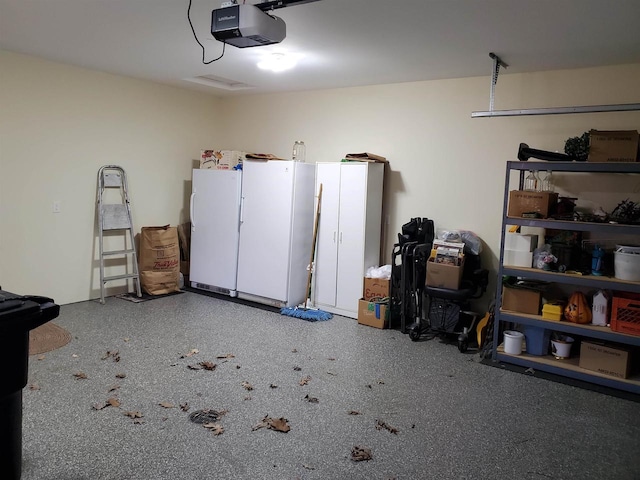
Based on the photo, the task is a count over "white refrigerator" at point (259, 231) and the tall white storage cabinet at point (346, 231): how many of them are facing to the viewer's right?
0

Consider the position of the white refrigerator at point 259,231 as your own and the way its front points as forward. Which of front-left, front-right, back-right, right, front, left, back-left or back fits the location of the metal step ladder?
front-right

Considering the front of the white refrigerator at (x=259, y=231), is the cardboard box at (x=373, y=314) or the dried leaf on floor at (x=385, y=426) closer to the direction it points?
the dried leaf on floor

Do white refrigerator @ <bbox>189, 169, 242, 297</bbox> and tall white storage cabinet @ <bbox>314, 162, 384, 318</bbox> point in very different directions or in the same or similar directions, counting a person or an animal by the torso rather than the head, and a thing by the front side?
same or similar directions

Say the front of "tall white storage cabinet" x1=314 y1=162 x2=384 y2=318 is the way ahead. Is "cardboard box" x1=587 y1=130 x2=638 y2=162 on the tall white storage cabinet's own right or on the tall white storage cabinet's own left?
on the tall white storage cabinet's own left

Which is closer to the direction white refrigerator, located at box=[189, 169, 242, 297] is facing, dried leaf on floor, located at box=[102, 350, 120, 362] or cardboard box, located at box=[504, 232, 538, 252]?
the dried leaf on floor

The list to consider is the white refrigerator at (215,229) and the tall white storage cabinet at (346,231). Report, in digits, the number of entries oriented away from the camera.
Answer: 0

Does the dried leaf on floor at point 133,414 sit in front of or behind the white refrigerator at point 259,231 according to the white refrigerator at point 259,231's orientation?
in front

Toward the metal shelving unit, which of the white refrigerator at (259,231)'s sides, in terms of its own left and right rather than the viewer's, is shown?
left

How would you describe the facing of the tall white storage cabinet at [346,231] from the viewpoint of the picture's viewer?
facing the viewer and to the left of the viewer

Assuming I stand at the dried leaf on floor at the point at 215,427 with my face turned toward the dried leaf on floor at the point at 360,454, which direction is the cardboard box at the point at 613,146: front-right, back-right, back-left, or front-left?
front-left

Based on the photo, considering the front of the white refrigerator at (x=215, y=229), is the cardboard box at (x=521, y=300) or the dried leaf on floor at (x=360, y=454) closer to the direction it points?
the dried leaf on floor

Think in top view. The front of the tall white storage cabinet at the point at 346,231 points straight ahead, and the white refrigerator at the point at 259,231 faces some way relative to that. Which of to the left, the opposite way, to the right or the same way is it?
the same way

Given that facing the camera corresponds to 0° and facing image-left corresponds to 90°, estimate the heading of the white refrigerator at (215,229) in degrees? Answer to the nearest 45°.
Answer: approximately 45°
